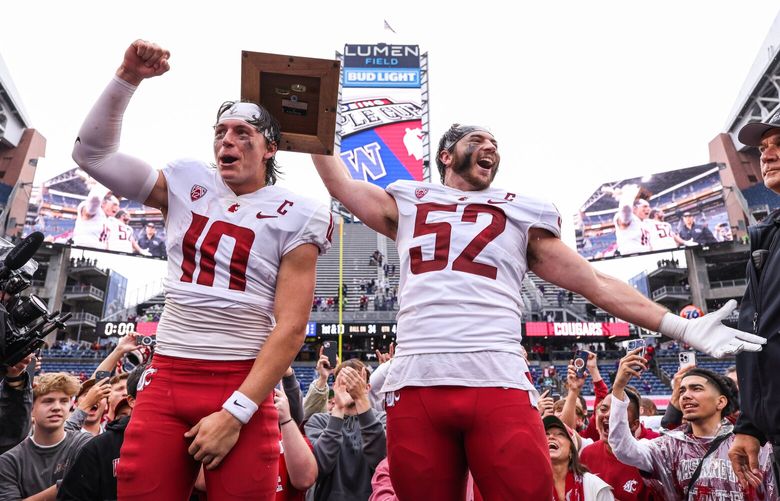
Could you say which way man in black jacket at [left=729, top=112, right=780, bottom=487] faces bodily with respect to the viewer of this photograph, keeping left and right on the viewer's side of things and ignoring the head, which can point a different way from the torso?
facing the viewer and to the left of the viewer

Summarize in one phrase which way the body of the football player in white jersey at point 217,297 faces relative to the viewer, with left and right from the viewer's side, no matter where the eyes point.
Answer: facing the viewer

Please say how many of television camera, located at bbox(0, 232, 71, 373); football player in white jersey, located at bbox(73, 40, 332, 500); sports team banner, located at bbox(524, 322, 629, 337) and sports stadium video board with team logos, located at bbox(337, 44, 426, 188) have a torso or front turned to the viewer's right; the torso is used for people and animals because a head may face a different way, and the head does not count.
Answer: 1

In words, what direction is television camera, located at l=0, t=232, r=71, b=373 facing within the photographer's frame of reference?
facing to the right of the viewer

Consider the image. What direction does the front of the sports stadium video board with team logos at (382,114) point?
toward the camera

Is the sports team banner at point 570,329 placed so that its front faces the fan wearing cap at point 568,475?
yes

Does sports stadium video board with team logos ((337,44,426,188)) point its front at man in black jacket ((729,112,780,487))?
yes

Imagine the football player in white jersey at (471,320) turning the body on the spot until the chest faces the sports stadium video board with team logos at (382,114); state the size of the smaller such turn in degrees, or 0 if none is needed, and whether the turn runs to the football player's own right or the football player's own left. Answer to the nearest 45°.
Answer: approximately 180°

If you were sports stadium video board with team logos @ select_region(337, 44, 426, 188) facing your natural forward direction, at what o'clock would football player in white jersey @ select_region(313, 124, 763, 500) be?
The football player in white jersey is roughly at 12 o'clock from the sports stadium video board with team logos.

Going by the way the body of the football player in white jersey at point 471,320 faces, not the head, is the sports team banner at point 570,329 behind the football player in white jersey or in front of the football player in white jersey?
behind
